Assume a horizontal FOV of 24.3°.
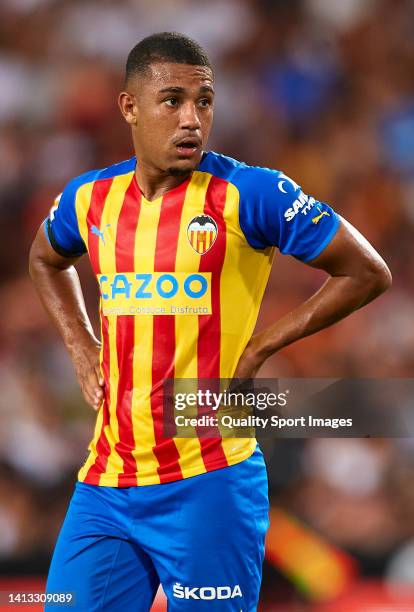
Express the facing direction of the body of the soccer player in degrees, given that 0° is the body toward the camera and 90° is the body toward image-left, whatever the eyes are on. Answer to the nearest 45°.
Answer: approximately 45°

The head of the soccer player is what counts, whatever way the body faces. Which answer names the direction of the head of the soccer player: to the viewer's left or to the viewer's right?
to the viewer's right
